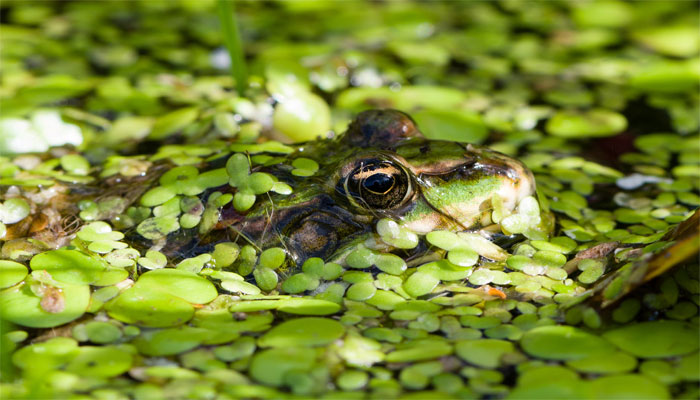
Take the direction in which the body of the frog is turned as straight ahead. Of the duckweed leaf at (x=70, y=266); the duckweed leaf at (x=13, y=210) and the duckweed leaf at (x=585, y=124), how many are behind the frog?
2

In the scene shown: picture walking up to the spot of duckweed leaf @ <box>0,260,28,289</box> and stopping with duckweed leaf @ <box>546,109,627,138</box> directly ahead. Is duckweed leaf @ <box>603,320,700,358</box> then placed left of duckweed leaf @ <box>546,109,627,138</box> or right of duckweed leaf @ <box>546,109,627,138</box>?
right

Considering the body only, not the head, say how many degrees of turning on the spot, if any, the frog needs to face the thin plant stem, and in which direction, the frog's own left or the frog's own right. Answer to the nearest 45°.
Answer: approximately 135° to the frog's own left

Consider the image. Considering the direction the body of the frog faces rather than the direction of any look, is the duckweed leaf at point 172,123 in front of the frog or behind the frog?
behind

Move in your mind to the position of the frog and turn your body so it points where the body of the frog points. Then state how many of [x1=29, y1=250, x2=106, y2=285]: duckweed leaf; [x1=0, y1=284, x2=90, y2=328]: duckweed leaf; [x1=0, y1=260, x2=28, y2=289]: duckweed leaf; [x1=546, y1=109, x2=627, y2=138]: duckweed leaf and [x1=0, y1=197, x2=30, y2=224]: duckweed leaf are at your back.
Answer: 4

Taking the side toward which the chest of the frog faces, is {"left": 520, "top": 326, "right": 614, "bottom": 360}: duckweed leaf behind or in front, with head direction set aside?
in front

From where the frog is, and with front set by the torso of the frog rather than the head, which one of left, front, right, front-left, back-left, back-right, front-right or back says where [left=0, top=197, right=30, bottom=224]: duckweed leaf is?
back

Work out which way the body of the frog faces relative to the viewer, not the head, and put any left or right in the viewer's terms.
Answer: facing to the right of the viewer

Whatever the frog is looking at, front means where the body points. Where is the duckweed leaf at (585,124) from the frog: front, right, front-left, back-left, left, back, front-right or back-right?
front-left

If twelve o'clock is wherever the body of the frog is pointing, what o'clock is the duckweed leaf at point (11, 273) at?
The duckweed leaf is roughly at 6 o'clock from the frog.
